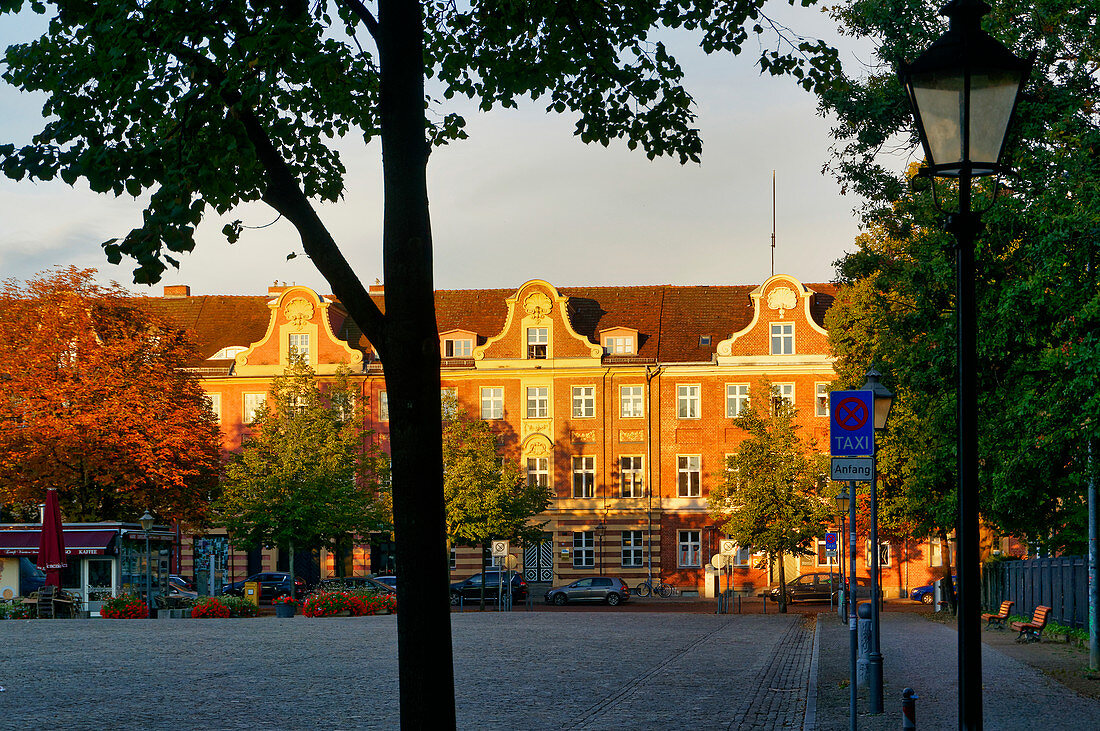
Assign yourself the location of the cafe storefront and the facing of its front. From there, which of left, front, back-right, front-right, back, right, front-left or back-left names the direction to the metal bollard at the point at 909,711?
front

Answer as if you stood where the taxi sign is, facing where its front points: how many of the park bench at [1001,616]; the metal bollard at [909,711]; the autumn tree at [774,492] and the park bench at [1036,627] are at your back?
3

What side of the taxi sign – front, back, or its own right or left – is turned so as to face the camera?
front

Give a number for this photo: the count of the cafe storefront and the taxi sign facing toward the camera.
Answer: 2

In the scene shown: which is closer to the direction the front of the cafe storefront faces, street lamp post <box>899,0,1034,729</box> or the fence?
the street lamp post

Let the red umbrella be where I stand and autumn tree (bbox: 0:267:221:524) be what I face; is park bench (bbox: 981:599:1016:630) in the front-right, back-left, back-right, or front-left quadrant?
back-right

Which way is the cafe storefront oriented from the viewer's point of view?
toward the camera

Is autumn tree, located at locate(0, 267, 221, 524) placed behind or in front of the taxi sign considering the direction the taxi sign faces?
behind

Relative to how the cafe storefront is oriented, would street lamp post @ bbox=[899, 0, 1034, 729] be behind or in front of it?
in front

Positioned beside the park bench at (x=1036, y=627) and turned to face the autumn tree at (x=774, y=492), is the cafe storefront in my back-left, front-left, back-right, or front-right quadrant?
front-left

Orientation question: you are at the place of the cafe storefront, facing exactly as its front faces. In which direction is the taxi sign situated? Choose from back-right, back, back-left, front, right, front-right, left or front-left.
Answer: front

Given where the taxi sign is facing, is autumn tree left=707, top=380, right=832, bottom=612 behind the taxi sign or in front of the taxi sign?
behind

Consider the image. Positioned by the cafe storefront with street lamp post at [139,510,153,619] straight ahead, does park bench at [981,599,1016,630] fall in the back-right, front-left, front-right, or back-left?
front-left

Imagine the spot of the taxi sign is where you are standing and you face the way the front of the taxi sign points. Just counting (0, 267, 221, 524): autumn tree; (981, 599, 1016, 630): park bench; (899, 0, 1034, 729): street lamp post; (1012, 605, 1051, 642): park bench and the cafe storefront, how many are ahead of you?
1
